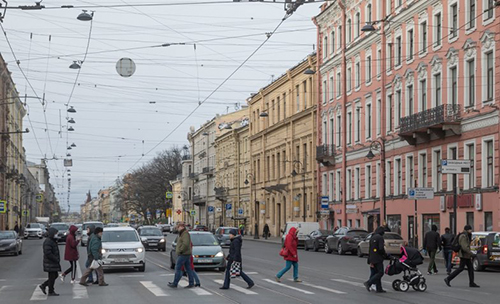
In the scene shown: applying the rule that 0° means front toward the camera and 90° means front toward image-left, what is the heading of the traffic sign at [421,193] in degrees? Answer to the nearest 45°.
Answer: approximately 0°

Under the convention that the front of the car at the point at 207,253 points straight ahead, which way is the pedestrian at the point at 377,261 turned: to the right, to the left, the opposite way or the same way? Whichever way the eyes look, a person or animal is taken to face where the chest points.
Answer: to the left

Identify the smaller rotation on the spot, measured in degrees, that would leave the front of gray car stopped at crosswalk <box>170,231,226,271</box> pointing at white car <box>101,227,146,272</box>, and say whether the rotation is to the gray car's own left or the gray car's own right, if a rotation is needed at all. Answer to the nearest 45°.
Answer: approximately 90° to the gray car's own right

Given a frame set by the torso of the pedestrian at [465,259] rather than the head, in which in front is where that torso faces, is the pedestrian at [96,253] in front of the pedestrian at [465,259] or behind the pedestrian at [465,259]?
behind

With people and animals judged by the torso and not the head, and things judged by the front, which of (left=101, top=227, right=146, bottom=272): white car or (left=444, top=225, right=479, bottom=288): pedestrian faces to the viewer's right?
the pedestrian

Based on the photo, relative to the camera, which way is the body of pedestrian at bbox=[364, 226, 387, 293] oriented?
to the viewer's right

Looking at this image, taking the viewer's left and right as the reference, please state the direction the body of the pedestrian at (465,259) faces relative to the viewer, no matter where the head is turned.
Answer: facing to the right of the viewer

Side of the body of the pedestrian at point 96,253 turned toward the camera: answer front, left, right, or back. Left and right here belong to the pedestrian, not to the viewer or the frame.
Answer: right

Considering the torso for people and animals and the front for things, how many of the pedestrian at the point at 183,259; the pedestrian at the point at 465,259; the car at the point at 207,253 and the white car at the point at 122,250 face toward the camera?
2

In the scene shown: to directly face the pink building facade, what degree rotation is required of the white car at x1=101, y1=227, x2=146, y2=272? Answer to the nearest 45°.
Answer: approximately 135° to its left
